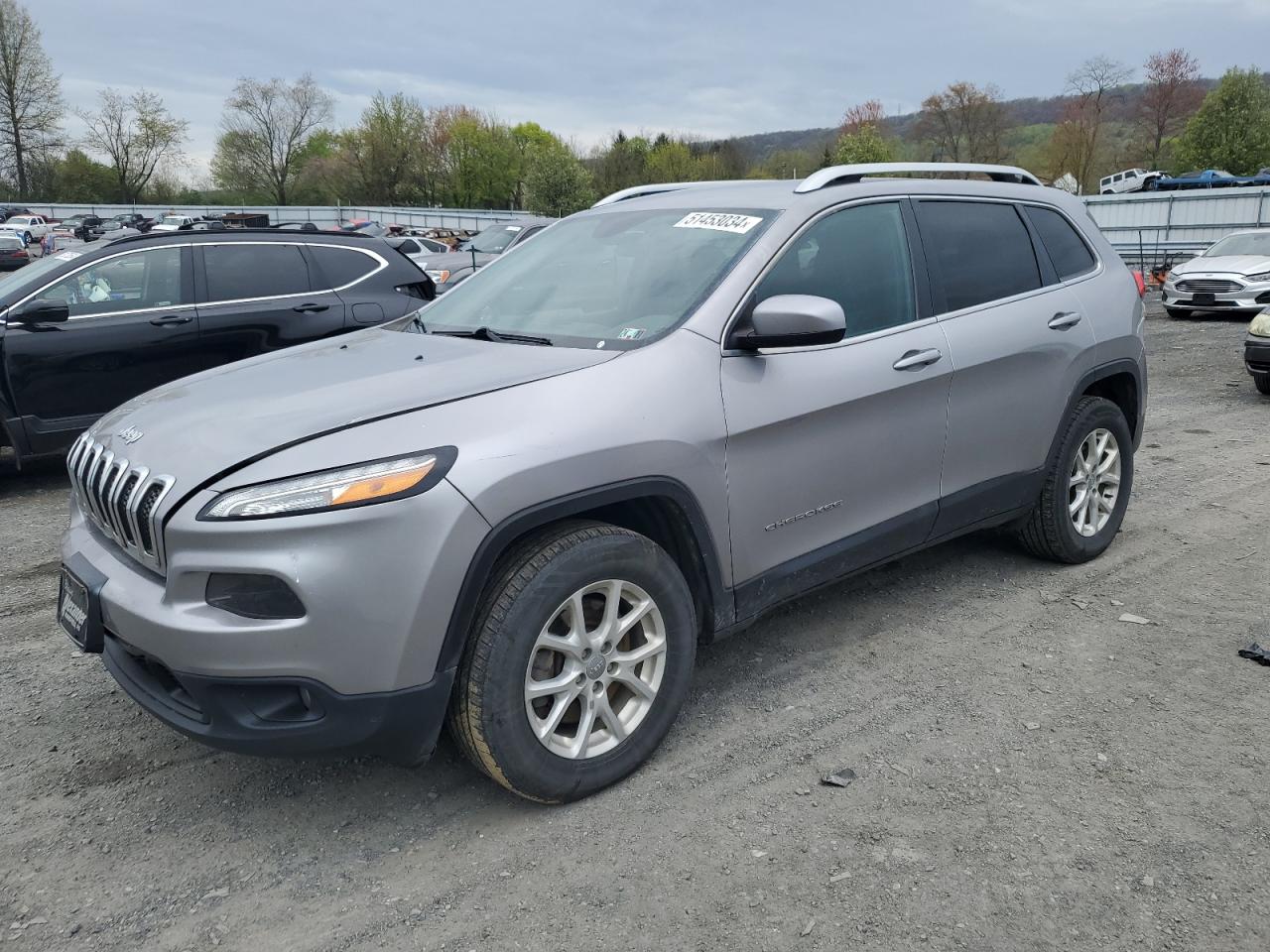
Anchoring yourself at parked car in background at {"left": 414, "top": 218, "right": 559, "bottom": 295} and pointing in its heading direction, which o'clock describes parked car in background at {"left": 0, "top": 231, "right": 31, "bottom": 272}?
parked car in background at {"left": 0, "top": 231, "right": 31, "bottom": 272} is roughly at 3 o'clock from parked car in background at {"left": 414, "top": 218, "right": 559, "bottom": 295}.

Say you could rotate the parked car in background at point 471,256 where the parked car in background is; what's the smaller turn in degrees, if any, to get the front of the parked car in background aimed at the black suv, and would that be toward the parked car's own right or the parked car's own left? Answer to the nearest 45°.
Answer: approximately 45° to the parked car's own left

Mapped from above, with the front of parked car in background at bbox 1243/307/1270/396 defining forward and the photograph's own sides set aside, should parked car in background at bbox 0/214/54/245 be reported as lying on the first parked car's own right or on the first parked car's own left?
on the first parked car's own right

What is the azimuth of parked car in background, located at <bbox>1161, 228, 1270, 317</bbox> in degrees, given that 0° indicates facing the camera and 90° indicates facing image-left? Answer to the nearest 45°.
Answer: approximately 45°

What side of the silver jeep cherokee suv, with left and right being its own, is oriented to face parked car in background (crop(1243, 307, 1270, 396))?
back

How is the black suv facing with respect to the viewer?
to the viewer's left

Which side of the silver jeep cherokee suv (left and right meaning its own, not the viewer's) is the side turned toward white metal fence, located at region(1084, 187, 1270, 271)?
back
